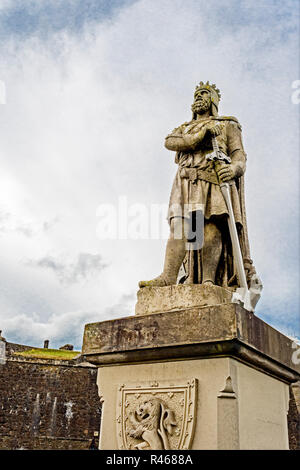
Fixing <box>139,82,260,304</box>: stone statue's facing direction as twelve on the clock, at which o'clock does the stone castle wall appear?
The stone castle wall is roughly at 4 o'clock from the stone statue.

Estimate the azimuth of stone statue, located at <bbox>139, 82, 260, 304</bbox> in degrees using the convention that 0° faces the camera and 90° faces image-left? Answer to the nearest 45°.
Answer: approximately 45°
